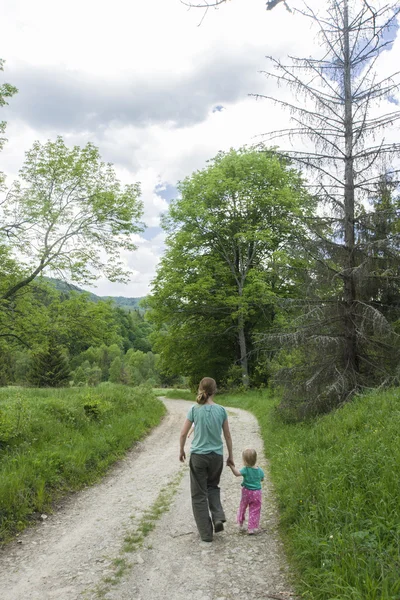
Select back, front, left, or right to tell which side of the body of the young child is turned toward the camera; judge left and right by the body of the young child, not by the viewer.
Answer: back

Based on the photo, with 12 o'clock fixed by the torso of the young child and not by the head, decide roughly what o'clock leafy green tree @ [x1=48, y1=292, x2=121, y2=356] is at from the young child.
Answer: The leafy green tree is roughly at 11 o'clock from the young child.

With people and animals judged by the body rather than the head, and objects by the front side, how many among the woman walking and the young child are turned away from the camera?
2

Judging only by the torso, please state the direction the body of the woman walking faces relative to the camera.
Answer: away from the camera

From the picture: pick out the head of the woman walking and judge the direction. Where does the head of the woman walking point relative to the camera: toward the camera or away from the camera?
away from the camera
